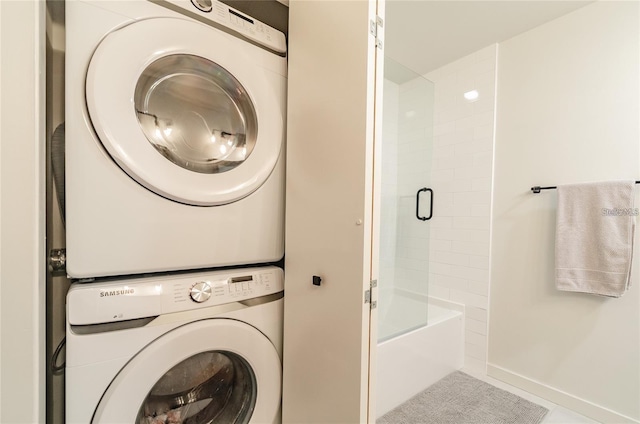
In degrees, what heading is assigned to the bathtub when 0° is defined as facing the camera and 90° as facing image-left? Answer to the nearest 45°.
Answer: approximately 315°

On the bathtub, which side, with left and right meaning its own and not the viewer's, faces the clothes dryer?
right

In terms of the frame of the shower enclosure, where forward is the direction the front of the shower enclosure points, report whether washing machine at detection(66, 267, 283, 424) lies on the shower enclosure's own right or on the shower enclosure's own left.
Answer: on the shower enclosure's own right

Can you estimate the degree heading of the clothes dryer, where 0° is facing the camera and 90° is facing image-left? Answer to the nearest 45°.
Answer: approximately 315°

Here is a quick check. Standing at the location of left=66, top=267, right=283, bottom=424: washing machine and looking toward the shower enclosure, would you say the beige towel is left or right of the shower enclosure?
right
